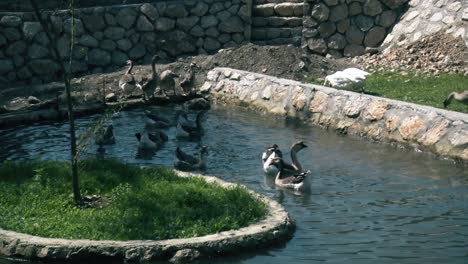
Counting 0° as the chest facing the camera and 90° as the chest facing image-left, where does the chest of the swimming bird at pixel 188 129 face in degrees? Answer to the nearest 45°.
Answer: approximately 270°

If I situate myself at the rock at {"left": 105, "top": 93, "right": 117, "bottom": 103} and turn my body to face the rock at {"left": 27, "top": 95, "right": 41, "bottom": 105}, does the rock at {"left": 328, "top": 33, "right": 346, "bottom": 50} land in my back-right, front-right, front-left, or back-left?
back-right

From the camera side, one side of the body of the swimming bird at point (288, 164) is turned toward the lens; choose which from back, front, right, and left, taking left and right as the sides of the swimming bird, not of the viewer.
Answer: right

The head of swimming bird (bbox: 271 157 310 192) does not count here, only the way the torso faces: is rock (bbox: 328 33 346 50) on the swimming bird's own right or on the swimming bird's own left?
on the swimming bird's own right

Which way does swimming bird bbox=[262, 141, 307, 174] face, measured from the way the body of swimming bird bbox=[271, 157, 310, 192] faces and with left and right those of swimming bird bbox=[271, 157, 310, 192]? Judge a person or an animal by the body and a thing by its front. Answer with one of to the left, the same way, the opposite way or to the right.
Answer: the opposite way
